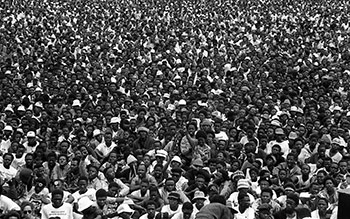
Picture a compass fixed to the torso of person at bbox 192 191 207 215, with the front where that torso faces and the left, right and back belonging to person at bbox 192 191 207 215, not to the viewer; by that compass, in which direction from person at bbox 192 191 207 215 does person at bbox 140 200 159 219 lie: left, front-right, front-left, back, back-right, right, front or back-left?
right

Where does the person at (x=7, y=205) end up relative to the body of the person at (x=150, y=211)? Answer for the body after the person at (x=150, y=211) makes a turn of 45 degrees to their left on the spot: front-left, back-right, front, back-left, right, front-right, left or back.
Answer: back-right

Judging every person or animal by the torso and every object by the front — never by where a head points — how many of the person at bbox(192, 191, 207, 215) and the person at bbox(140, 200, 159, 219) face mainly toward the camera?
2

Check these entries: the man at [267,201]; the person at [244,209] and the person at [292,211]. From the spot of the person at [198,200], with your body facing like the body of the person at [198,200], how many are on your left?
3

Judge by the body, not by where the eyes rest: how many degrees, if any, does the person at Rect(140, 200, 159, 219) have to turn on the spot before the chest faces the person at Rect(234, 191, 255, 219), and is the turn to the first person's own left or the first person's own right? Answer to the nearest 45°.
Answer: approximately 90° to the first person's own left

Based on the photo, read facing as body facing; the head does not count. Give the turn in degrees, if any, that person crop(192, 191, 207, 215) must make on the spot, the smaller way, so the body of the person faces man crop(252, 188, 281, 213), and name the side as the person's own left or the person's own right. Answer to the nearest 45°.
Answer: approximately 90° to the person's own left

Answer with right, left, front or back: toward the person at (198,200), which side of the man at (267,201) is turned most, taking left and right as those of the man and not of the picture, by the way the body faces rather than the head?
right

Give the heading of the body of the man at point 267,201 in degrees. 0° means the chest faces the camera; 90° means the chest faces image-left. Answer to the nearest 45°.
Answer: approximately 0°
